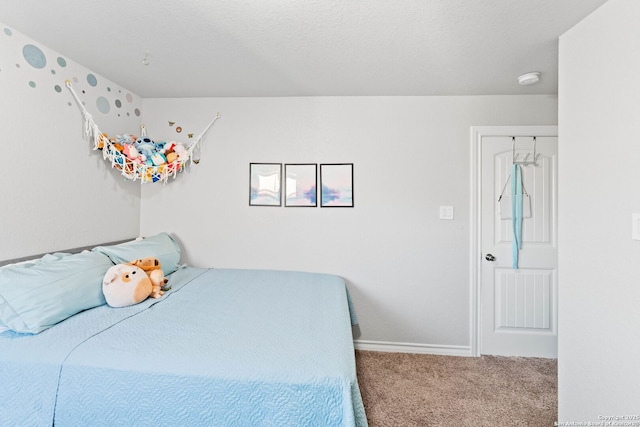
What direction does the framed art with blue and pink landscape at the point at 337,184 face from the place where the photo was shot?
facing the viewer

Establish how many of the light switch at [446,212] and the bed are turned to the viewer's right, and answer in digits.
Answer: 1

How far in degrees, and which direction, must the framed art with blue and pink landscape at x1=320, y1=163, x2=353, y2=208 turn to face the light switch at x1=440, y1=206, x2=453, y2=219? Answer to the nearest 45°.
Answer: approximately 90° to its left

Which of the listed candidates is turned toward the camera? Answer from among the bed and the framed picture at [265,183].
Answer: the framed picture

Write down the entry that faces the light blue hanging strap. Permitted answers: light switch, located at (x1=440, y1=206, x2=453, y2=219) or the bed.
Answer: the bed

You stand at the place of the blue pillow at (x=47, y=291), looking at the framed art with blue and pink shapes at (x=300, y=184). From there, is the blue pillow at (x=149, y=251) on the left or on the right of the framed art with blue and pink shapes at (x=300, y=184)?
left

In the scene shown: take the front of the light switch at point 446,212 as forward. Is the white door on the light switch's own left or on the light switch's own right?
on the light switch's own left

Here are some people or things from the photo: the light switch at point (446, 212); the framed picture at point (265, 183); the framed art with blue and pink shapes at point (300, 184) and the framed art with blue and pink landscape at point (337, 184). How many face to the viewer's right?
0

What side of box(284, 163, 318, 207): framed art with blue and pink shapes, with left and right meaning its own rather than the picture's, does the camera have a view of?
front

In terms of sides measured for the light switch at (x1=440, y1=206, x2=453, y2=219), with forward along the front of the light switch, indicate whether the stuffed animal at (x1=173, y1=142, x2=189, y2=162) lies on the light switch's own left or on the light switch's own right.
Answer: on the light switch's own right

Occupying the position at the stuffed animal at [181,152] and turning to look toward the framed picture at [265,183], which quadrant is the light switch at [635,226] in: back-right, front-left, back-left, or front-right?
front-right

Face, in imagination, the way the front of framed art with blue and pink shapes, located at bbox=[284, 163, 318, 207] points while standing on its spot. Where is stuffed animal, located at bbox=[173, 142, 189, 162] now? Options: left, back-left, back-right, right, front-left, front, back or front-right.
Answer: right

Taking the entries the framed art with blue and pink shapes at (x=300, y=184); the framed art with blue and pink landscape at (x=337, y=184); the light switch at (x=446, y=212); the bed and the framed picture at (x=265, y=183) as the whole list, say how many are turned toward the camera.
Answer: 4

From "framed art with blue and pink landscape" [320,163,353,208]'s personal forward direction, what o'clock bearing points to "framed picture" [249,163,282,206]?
The framed picture is roughly at 3 o'clock from the framed art with blue and pink landscape.

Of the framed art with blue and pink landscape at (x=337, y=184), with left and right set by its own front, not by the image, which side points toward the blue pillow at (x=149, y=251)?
right

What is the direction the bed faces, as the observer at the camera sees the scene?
facing to the right of the viewer

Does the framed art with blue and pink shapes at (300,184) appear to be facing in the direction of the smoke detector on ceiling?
no
